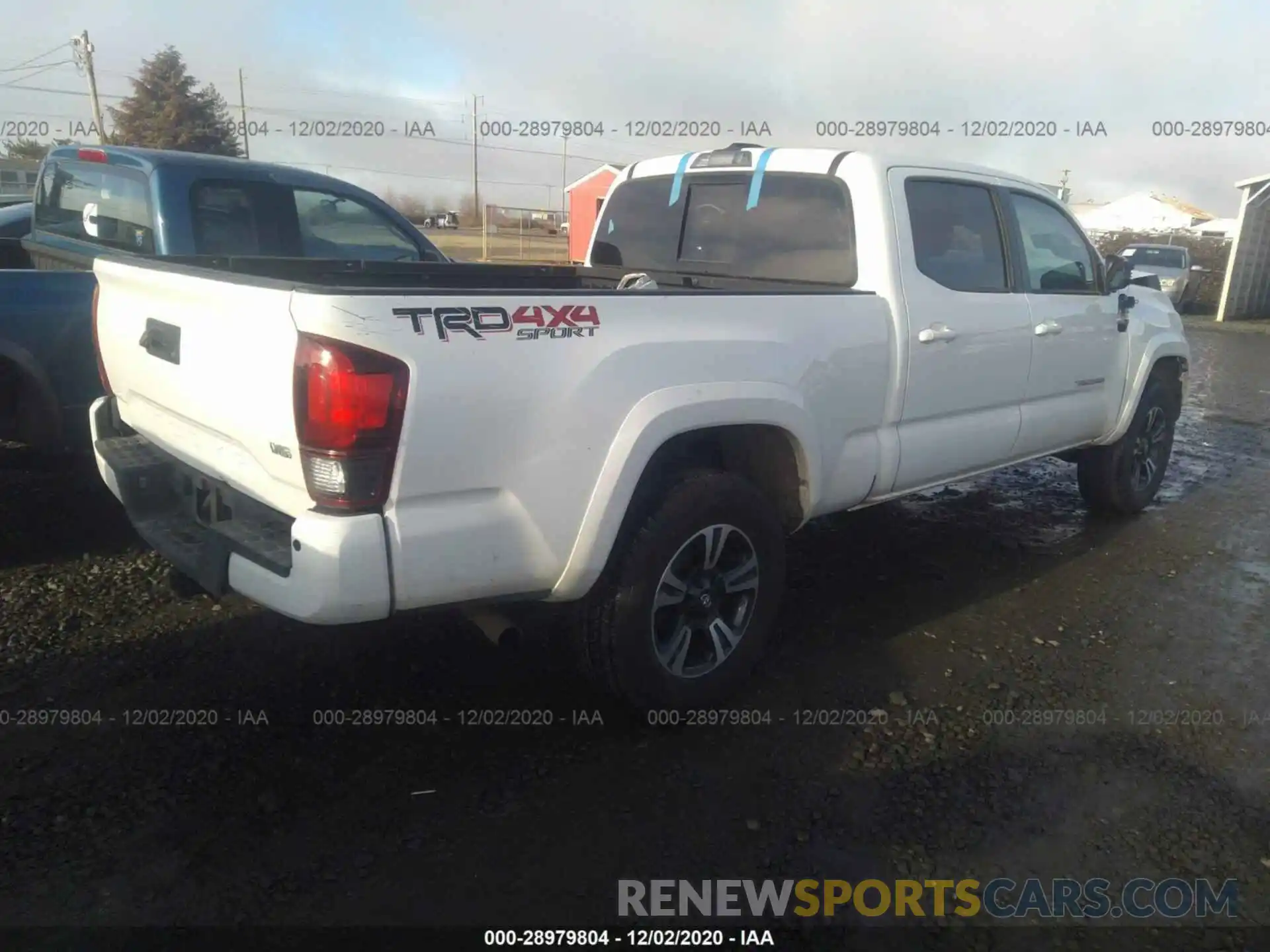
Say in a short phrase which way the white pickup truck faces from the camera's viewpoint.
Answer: facing away from the viewer and to the right of the viewer

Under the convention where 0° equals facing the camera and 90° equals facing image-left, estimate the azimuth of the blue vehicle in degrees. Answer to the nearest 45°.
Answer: approximately 225°

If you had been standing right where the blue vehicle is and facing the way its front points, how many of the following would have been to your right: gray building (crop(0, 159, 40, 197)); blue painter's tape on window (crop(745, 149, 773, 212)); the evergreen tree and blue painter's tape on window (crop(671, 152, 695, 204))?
2

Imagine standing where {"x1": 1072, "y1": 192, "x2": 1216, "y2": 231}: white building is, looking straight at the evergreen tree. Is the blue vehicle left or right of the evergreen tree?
left

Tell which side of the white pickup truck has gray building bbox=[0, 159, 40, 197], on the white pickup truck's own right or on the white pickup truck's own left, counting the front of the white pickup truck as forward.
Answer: on the white pickup truck's own left

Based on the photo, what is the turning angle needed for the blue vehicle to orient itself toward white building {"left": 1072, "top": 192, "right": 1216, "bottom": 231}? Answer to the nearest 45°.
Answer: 0° — it already faces it

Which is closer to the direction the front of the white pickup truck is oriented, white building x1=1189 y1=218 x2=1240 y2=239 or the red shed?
the white building

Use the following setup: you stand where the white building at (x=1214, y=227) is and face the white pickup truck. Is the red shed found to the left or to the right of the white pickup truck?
right

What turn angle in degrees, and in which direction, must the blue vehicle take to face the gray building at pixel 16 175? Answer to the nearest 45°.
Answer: approximately 45° to its left

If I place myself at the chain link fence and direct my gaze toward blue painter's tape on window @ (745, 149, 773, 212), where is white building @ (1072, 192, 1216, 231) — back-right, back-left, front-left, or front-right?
back-left

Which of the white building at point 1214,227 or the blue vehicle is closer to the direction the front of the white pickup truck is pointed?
the white building
